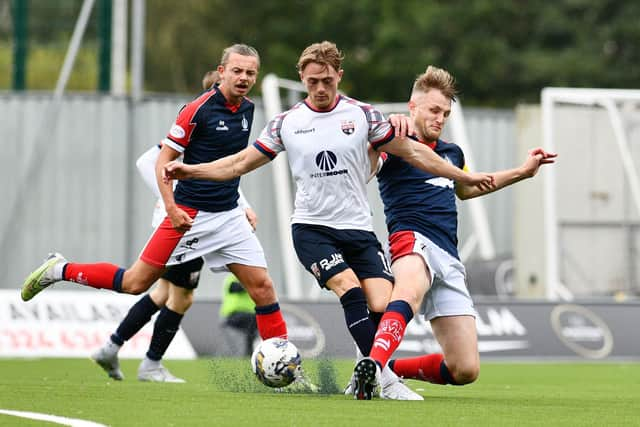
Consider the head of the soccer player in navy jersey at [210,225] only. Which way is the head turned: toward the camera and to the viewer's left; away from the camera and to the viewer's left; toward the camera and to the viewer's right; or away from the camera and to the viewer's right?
toward the camera and to the viewer's right

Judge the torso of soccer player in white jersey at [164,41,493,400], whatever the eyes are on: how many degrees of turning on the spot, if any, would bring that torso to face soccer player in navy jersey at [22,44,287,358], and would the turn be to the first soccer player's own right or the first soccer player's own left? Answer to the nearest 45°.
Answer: approximately 135° to the first soccer player's own right

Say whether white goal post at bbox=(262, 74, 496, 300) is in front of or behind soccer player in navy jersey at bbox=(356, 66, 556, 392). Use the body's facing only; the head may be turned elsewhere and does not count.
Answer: behind

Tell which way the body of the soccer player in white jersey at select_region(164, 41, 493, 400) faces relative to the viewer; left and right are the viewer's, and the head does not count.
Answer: facing the viewer

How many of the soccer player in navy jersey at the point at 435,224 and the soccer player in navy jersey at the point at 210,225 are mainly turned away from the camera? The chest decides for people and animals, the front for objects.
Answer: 0

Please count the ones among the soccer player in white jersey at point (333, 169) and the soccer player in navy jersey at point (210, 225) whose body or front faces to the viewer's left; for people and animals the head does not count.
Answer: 0

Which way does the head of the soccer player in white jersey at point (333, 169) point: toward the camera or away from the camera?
toward the camera

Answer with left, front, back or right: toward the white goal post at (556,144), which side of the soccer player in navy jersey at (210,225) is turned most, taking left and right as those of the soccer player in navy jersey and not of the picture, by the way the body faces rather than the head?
left

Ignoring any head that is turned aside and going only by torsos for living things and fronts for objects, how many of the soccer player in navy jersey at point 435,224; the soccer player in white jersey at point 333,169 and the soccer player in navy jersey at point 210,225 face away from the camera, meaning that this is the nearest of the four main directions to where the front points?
0

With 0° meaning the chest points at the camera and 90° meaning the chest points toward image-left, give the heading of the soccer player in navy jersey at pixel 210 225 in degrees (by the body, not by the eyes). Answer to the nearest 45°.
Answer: approximately 315°

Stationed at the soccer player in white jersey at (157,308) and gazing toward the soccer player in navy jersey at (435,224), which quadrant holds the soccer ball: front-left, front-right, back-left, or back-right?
front-right

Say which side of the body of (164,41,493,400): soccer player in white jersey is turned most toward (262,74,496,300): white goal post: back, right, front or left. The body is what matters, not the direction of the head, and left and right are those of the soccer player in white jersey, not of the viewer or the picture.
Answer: back

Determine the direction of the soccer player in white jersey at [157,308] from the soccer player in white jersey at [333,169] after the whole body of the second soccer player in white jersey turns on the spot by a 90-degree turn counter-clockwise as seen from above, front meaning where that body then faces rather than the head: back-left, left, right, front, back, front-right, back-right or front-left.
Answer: back-left
